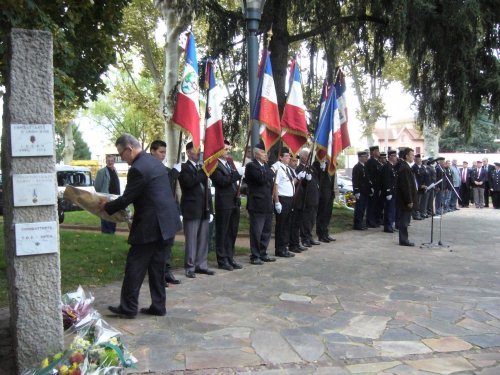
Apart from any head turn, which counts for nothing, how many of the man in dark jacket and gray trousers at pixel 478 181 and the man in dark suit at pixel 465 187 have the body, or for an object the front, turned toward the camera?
2

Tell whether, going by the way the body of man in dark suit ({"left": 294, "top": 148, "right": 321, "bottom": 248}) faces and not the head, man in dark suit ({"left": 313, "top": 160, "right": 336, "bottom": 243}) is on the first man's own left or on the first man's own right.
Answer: on the first man's own left

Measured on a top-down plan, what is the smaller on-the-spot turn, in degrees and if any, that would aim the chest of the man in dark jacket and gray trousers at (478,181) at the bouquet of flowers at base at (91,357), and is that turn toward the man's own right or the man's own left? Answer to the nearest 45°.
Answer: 0° — they already face it

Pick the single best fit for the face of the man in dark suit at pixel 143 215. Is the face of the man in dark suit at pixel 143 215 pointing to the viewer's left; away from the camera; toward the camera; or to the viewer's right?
to the viewer's left

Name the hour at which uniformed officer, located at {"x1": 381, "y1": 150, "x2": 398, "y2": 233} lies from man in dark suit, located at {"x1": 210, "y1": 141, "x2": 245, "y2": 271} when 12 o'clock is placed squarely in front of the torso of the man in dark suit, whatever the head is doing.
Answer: The uniformed officer is roughly at 9 o'clock from the man in dark suit.

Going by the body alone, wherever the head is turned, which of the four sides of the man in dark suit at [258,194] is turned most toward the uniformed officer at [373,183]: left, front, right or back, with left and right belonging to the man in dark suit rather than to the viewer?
left
